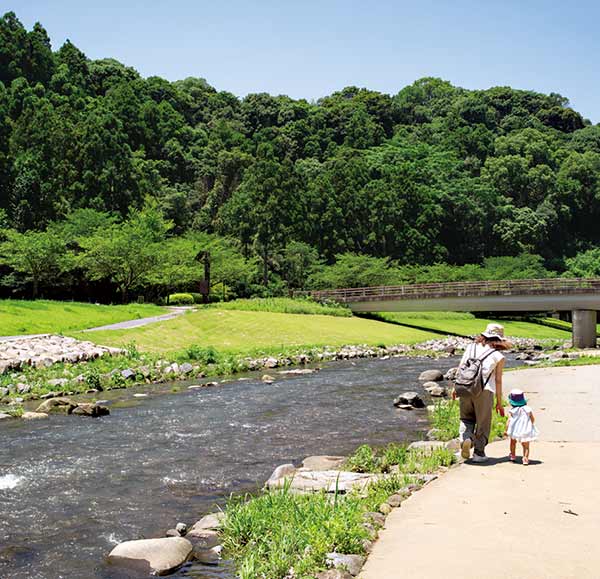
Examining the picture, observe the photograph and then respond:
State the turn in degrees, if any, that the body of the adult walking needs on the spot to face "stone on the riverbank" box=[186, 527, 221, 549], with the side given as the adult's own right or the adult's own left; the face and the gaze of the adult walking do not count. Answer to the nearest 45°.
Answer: approximately 180°

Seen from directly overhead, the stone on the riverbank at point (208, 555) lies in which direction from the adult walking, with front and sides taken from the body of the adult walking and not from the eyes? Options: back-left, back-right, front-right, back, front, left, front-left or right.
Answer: back

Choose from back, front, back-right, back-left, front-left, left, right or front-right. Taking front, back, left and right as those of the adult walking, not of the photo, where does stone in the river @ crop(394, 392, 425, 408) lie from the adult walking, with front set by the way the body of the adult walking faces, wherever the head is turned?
front-left

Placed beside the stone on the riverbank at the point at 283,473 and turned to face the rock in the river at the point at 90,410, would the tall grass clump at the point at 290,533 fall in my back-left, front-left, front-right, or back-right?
back-left

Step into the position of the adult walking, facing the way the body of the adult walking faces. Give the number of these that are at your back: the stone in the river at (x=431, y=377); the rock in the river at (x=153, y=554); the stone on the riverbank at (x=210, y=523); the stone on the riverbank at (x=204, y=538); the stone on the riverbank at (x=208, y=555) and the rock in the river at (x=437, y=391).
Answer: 4

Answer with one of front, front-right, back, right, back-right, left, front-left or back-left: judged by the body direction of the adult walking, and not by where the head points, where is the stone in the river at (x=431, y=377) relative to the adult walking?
front-left

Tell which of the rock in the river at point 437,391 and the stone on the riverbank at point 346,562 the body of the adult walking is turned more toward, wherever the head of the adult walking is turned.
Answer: the rock in the river

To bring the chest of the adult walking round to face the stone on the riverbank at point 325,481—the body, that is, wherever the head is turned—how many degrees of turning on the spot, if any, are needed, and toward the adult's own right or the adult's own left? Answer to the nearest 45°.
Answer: approximately 135° to the adult's own left

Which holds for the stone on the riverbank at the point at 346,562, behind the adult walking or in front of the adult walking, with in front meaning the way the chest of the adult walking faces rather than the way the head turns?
behind

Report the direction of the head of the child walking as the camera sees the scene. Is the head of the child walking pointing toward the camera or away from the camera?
away from the camera

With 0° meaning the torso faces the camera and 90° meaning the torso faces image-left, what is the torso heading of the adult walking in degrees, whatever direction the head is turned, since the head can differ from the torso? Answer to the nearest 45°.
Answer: approximately 225°

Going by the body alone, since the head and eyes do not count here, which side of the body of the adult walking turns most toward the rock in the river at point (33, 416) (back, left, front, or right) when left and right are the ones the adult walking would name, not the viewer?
left
